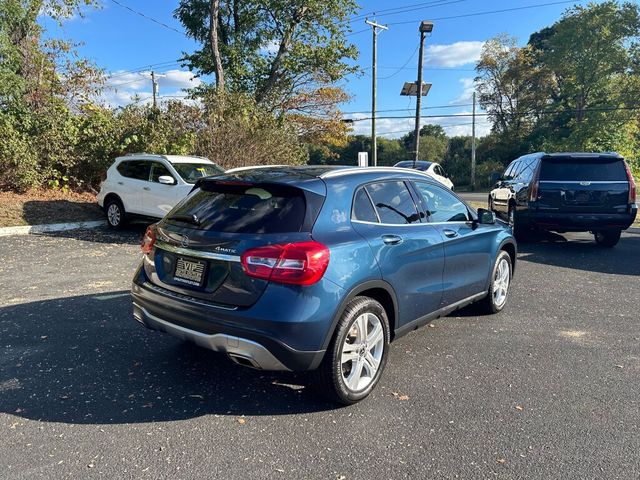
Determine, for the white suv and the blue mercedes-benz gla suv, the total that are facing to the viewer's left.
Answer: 0

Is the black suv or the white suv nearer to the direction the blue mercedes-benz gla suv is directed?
the black suv

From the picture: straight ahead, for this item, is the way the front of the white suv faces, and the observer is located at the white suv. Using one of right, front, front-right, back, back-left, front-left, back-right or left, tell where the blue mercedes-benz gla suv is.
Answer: front-right

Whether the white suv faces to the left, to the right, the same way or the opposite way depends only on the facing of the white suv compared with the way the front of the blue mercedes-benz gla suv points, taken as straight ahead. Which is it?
to the right

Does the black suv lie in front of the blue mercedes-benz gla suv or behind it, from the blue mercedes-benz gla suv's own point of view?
in front

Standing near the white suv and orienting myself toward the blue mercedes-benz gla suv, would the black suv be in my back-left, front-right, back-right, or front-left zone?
front-left

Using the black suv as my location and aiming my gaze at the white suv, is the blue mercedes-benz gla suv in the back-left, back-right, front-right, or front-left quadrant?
front-left

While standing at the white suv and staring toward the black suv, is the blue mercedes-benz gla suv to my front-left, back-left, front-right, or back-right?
front-right

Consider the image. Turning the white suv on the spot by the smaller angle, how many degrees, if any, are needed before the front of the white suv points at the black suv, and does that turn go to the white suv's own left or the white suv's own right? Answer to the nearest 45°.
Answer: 0° — it already faces it

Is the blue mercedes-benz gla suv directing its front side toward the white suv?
no

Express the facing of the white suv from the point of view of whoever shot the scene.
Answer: facing the viewer and to the right of the viewer

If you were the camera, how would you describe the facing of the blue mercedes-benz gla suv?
facing away from the viewer and to the right of the viewer
